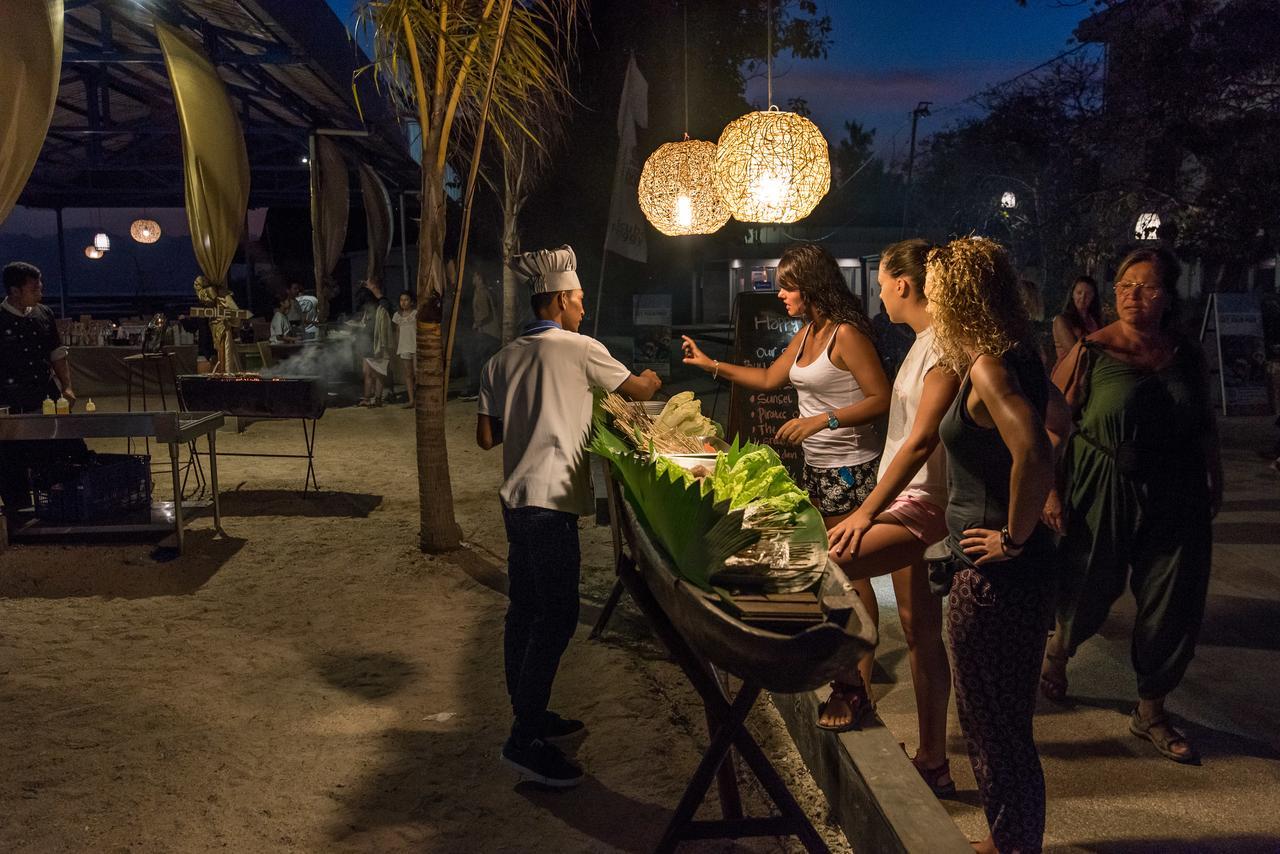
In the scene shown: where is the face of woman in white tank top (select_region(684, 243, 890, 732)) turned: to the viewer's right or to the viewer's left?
to the viewer's left

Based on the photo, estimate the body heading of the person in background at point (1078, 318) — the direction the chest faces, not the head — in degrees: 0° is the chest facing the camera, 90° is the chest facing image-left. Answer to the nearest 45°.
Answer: approximately 0°

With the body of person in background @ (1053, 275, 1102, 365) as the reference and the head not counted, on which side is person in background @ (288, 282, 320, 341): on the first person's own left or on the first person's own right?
on the first person's own right

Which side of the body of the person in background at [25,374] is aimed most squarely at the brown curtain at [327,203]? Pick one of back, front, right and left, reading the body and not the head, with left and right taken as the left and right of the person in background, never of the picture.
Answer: left

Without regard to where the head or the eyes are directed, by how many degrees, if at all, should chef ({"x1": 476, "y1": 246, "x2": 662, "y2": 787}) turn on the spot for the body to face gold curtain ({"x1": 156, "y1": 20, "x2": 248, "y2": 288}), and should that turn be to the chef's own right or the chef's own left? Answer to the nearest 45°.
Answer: approximately 90° to the chef's own left

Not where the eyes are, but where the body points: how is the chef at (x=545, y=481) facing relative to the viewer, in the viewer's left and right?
facing away from the viewer and to the right of the viewer

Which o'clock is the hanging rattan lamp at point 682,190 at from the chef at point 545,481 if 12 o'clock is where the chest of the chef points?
The hanging rattan lamp is roughly at 11 o'clock from the chef.

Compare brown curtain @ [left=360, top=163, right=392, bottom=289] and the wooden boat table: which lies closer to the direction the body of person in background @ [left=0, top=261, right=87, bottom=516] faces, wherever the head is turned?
the wooden boat table

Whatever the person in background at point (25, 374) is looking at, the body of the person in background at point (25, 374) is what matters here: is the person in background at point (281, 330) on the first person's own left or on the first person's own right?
on the first person's own left

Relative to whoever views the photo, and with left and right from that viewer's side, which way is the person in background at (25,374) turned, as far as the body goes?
facing the viewer and to the right of the viewer
